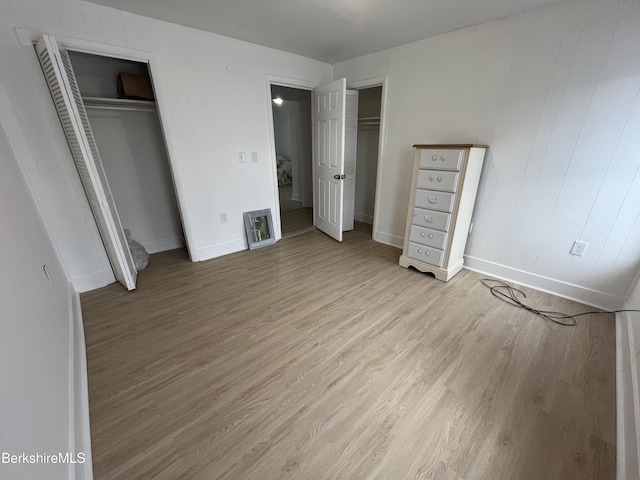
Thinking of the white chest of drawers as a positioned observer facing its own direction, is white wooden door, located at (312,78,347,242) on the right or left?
on its right

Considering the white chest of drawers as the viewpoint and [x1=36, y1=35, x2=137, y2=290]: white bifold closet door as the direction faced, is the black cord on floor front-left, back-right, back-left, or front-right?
back-left

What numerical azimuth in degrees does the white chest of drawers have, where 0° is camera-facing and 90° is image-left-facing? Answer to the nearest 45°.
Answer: approximately 45°

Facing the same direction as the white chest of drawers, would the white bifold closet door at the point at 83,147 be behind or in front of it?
in front

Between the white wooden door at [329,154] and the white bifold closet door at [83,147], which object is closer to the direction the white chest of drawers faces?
the white bifold closet door
